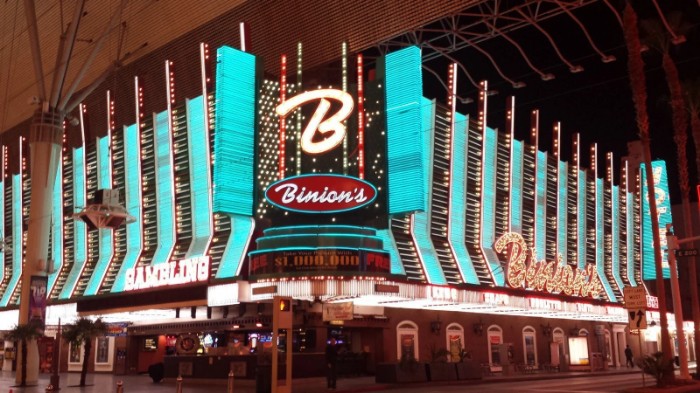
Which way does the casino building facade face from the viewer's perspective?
toward the camera

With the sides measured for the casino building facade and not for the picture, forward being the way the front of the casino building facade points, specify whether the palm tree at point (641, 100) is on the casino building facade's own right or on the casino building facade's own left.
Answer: on the casino building facade's own left

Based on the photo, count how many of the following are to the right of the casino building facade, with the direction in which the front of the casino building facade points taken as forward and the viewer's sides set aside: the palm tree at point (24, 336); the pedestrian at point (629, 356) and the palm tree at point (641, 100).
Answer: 1

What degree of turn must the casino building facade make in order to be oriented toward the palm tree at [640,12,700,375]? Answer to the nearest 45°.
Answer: approximately 90° to its left

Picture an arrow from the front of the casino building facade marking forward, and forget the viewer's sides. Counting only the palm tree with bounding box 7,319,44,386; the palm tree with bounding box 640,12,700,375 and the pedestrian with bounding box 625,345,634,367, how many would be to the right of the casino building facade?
1

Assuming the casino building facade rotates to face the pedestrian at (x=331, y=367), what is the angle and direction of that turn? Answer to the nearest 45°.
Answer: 0° — it already faces them

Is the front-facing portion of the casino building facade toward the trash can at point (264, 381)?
yes

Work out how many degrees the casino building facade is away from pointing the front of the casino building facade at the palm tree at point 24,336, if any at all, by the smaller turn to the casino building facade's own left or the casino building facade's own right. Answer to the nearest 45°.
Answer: approximately 90° to the casino building facade's own right

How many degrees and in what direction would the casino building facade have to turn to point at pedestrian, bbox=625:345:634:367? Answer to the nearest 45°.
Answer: approximately 135° to its left

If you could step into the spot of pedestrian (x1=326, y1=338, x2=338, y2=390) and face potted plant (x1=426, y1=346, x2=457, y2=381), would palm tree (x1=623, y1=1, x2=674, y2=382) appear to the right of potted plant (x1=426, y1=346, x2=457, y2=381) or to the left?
right

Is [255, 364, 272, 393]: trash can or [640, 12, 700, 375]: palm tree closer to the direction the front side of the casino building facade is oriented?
the trash can

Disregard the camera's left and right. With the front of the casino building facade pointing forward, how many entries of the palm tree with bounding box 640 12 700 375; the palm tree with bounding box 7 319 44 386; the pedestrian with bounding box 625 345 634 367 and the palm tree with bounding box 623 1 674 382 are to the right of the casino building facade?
1

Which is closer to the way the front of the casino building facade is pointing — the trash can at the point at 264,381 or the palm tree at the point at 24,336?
the trash can
